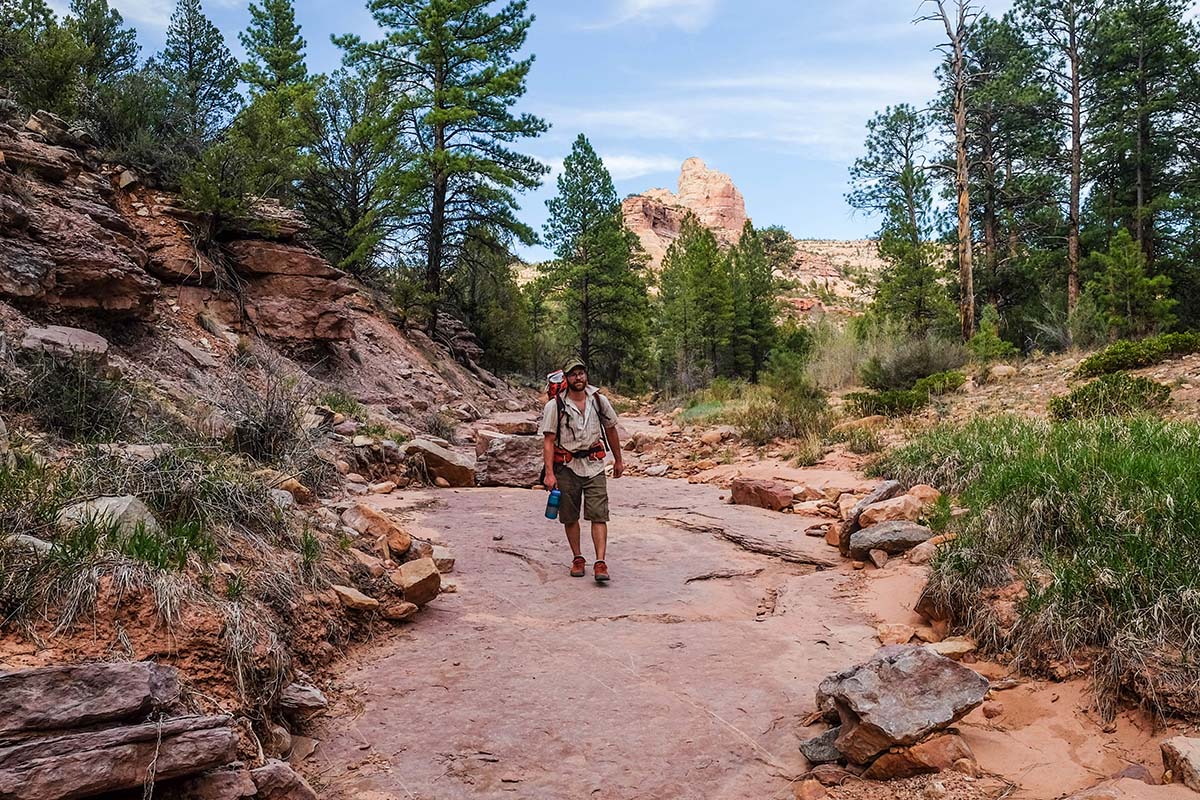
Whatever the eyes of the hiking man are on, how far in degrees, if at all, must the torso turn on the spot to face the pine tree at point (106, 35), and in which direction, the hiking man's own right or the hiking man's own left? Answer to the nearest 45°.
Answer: approximately 135° to the hiking man's own right

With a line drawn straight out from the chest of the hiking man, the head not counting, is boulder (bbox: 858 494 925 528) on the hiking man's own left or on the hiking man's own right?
on the hiking man's own left

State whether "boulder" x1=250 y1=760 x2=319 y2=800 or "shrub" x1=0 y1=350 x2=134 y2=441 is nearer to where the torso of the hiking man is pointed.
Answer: the boulder

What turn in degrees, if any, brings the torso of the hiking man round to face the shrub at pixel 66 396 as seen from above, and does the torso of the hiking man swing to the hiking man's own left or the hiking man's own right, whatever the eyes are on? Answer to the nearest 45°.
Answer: approximately 90° to the hiking man's own right

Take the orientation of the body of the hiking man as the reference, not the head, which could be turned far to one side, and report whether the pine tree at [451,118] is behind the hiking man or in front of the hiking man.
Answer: behind

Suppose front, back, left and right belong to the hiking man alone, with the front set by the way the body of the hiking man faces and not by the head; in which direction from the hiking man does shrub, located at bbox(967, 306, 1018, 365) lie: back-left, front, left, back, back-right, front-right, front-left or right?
back-left

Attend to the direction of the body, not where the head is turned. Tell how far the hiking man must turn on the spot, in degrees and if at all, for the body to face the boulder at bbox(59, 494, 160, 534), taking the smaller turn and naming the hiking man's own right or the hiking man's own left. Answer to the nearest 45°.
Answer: approximately 45° to the hiking man's own right

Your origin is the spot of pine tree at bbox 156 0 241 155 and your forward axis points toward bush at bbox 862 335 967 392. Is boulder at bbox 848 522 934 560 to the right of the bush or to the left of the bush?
right

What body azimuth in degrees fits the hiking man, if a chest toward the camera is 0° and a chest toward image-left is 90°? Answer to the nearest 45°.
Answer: approximately 0°

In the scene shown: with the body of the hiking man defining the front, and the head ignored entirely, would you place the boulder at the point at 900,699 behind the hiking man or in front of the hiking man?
in front
